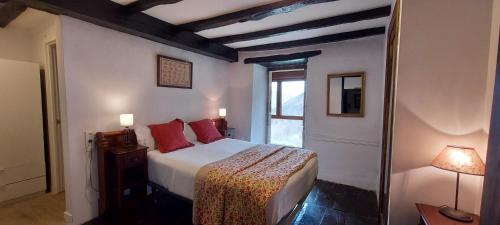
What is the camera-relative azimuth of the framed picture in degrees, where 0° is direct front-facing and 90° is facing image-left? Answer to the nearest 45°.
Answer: approximately 315°

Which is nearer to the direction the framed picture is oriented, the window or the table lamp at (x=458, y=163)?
the table lamp

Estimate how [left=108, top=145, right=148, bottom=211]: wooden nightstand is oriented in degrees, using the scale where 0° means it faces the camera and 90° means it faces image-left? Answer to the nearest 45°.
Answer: approximately 315°
